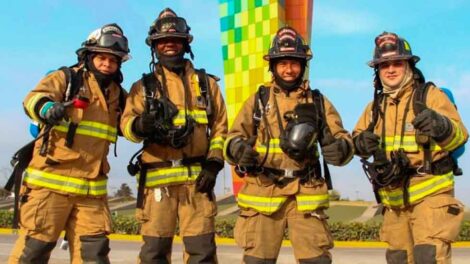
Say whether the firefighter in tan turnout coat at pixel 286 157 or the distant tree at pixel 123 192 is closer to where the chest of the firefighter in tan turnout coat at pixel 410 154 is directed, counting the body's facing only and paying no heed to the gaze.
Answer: the firefighter in tan turnout coat

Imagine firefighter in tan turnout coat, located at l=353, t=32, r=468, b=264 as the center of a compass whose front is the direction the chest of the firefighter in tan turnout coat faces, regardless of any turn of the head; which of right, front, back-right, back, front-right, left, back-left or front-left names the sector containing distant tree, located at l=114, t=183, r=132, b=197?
right

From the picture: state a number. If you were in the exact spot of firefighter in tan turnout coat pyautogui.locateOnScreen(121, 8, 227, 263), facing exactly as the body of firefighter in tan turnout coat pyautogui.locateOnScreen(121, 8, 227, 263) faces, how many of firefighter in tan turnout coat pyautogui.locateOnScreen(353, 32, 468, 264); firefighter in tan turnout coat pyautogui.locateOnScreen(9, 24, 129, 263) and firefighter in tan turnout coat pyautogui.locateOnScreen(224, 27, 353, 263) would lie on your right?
1

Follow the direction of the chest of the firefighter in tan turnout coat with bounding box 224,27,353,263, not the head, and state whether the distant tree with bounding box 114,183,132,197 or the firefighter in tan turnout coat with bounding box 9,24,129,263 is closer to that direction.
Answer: the firefighter in tan turnout coat

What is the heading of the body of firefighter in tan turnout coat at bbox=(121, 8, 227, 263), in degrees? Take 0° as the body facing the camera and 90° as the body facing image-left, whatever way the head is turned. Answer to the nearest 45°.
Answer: approximately 0°

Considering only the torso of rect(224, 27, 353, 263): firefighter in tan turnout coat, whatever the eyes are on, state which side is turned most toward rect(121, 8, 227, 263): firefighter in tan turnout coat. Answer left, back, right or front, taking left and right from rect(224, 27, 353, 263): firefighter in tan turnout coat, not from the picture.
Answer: right

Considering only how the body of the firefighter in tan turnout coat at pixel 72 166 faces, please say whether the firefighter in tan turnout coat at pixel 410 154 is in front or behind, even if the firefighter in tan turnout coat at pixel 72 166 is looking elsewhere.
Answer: in front

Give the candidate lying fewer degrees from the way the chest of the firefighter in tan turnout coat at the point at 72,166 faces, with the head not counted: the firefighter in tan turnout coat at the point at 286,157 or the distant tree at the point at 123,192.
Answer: the firefighter in tan turnout coat

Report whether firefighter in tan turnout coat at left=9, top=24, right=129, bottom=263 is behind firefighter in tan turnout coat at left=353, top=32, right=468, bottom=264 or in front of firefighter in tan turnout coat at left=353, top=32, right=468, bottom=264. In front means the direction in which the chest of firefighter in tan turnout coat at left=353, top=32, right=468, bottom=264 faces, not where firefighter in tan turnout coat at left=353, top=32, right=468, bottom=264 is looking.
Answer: in front

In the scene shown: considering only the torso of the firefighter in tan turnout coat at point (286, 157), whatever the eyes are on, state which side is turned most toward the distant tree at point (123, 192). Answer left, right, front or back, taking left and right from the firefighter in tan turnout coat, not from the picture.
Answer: back

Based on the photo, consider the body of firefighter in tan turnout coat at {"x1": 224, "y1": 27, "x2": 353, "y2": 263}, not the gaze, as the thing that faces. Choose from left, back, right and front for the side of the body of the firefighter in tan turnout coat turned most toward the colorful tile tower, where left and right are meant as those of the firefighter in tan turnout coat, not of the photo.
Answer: back

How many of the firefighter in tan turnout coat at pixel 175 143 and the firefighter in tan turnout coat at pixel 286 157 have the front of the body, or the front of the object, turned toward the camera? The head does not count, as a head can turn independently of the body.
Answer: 2

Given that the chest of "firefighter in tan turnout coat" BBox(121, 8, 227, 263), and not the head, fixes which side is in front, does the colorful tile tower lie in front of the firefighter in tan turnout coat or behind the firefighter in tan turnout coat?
behind
